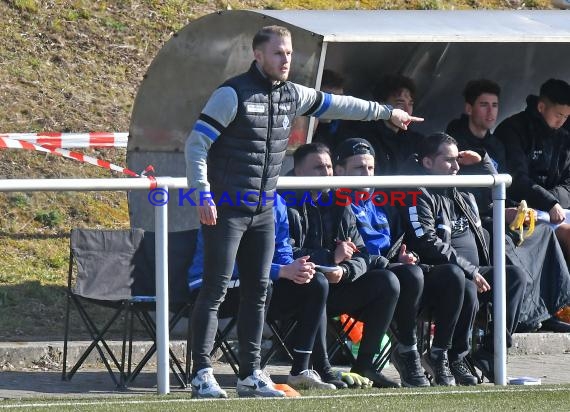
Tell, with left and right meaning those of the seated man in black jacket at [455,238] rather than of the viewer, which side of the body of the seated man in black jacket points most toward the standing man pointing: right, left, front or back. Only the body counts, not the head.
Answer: right

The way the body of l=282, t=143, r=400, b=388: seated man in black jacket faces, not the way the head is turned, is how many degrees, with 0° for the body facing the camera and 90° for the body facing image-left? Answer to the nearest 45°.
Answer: approximately 315°

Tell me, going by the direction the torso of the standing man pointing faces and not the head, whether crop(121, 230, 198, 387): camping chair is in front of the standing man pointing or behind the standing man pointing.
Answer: behind

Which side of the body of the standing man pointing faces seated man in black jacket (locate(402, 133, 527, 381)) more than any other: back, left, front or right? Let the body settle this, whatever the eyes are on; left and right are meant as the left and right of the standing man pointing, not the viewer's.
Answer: left

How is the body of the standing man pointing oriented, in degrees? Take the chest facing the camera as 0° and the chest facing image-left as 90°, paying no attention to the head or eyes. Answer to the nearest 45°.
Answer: approximately 315°

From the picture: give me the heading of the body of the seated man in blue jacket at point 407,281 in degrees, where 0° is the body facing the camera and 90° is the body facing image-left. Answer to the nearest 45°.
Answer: approximately 315°
